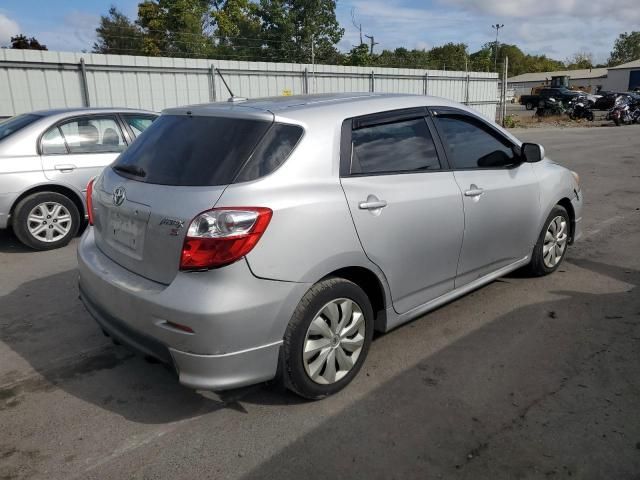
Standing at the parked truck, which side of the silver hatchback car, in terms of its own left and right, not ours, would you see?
front

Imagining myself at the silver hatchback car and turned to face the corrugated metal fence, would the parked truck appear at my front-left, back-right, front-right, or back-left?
front-right

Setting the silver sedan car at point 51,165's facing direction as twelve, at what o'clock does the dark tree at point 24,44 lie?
The dark tree is roughly at 9 o'clock from the silver sedan car.

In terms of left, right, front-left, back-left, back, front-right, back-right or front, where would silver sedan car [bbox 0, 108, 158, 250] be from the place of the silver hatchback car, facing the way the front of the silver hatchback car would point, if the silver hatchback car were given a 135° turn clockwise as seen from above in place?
back-right

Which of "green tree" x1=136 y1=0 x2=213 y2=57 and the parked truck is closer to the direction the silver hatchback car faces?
the parked truck

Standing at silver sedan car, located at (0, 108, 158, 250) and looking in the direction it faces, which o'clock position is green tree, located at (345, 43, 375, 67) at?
The green tree is roughly at 10 o'clock from the silver sedan car.

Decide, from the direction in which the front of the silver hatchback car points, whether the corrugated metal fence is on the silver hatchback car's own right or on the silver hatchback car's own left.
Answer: on the silver hatchback car's own left

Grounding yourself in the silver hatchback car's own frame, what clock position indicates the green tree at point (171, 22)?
The green tree is roughly at 10 o'clock from the silver hatchback car.

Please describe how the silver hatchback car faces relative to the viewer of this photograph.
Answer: facing away from the viewer and to the right of the viewer

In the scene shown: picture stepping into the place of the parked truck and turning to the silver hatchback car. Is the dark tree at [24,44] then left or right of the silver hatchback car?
right

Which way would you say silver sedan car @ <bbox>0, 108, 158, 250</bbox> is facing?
to the viewer's right

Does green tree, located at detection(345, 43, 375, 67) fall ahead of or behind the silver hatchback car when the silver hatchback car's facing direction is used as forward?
ahead
